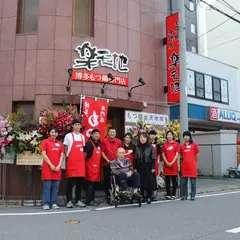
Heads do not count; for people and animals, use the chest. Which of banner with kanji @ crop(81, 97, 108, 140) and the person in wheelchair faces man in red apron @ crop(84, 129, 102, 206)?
the banner with kanji

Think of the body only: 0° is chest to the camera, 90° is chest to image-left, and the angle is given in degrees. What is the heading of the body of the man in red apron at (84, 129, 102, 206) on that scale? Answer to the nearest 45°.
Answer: approximately 315°

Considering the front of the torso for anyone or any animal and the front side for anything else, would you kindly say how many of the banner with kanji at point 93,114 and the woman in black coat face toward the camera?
2

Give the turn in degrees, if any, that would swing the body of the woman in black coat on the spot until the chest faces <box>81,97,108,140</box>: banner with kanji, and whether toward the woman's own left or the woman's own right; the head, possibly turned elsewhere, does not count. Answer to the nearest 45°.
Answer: approximately 135° to the woman's own right

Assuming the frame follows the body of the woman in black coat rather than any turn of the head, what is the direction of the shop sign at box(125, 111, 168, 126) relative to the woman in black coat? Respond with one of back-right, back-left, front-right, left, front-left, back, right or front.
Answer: back

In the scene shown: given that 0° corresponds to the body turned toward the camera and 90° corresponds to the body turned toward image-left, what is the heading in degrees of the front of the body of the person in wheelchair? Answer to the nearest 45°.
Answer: approximately 315°

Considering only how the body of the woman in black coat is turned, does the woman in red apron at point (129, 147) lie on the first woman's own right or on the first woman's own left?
on the first woman's own right

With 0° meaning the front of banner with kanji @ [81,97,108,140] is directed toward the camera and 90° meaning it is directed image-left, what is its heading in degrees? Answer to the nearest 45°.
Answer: approximately 0°

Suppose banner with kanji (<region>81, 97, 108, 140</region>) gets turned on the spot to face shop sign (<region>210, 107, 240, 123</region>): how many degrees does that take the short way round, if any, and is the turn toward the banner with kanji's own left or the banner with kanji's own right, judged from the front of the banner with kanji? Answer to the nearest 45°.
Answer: approximately 135° to the banner with kanji's own left

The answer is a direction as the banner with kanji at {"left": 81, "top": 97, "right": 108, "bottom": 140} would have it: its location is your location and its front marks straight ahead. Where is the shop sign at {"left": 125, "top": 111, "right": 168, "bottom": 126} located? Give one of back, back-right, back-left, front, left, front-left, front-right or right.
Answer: back-left

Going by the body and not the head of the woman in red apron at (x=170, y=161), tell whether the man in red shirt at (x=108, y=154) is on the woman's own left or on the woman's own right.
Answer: on the woman's own right
